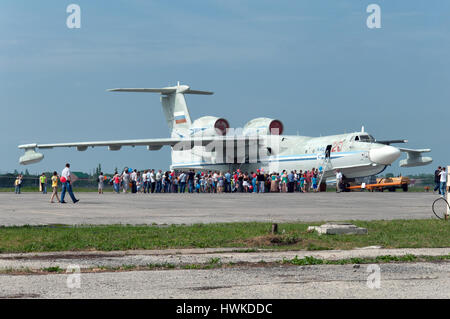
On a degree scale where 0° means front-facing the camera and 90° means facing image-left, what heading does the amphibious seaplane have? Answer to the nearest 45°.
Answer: approximately 315°

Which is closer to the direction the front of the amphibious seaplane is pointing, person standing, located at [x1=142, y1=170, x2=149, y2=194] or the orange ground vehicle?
the orange ground vehicle

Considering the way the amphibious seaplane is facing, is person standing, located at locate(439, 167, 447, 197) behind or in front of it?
in front

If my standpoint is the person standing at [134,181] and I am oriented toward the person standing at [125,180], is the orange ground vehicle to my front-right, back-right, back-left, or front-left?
back-right

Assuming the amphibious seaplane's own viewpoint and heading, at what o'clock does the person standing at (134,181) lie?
The person standing is roughly at 4 o'clock from the amphibious seaplane.

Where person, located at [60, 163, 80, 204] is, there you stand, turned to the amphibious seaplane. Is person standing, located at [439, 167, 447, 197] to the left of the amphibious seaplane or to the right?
right

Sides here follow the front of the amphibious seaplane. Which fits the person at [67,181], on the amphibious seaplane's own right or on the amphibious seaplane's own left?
on the amphibious seaplane's own right

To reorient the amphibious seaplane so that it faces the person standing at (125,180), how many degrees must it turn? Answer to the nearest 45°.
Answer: approximately 135° to its right
